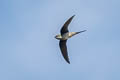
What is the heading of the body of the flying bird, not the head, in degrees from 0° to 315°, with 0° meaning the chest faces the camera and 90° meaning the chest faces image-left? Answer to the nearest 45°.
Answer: approximately 90°
